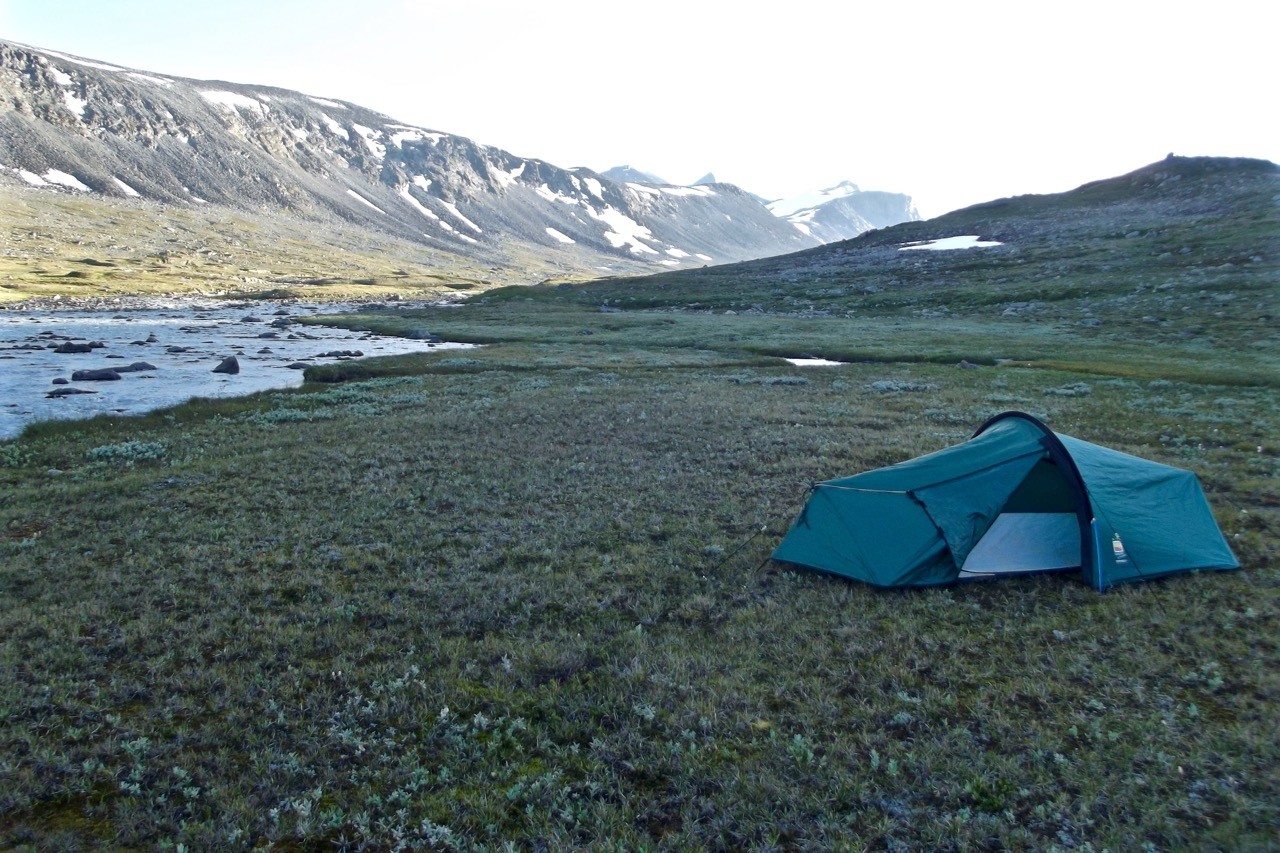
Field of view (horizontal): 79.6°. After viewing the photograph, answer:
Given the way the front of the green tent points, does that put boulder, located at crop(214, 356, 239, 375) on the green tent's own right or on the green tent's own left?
on the green tent's own right

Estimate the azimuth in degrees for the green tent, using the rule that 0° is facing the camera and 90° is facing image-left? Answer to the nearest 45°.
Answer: approximately 0°

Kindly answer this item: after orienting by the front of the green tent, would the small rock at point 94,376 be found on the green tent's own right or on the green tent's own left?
on the green tent's own right
